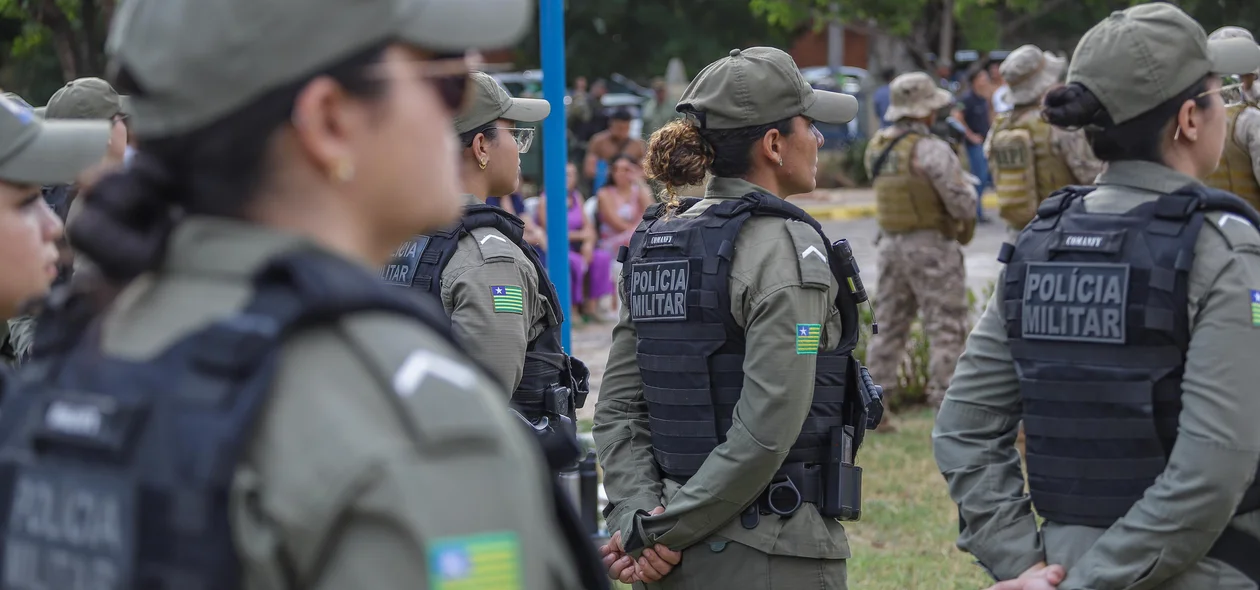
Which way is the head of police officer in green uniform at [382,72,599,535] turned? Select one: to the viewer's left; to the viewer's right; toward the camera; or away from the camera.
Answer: to the viewer's right

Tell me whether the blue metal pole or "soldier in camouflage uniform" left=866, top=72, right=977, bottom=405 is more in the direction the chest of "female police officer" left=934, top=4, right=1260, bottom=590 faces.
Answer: the soldier in camouflage uniform

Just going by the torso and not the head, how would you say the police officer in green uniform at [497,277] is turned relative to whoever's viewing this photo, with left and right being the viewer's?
facing away from the viewer and to the right of the viewer

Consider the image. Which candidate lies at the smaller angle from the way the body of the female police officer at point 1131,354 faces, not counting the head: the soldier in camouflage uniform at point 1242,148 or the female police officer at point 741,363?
the soldier in camouflage uniform

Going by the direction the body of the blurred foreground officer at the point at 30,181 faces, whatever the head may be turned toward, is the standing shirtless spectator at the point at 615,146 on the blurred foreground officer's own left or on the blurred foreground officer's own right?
on the blurred foreground officer's own left

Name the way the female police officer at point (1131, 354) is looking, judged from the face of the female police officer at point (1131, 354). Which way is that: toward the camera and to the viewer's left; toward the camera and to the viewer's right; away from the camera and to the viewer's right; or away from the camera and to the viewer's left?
away from the camera and to the viewer's right

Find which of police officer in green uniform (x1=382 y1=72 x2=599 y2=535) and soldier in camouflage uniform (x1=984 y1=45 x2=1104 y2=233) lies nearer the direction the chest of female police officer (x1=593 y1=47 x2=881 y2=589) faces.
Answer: the soldier in camouflage uniform

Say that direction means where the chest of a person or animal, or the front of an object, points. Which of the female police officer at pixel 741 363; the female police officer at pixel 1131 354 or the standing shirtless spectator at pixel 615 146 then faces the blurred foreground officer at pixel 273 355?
the standing shirtless spectator
